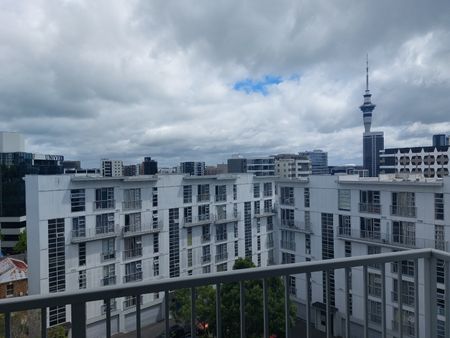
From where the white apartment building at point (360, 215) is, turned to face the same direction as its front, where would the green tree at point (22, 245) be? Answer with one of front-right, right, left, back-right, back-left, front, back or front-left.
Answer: front-right

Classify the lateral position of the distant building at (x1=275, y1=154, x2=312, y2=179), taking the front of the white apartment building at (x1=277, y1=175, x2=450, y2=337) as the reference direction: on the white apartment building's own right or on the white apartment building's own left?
on the white apartment building's own right

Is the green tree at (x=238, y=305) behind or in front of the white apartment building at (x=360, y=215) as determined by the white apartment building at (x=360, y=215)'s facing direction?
in front

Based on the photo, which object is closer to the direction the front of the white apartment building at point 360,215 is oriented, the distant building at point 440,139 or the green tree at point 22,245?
the green tree

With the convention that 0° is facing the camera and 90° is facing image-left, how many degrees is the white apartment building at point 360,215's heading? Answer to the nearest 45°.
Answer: approximately 45°

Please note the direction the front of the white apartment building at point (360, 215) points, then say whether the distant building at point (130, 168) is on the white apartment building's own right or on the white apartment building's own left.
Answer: on the white apartment building's own right
